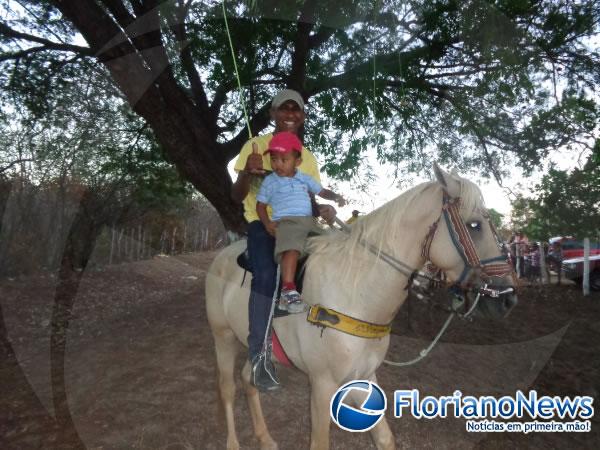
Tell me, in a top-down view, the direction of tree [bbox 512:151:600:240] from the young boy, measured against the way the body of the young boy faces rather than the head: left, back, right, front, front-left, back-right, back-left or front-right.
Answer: back-left

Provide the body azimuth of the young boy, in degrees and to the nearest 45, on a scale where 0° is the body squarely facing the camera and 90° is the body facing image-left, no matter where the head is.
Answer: approximately 0°
